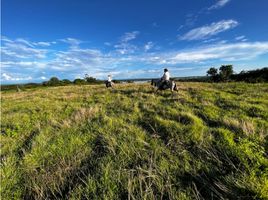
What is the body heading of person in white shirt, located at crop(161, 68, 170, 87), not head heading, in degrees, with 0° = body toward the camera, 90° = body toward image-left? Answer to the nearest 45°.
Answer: approximately 90°
